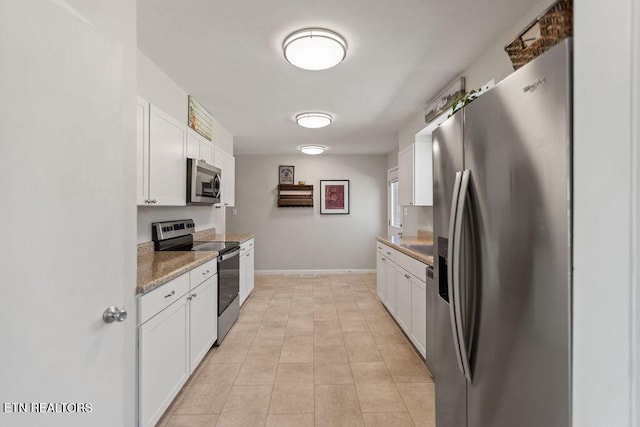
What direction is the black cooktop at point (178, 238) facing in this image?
to the viewer's right

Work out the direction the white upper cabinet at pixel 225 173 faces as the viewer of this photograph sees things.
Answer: facing to the right of the viewer

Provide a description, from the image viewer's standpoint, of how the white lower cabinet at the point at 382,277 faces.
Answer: facing to the left of the viewer

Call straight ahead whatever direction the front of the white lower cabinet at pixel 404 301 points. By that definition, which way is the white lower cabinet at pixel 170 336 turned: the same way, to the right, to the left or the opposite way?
the opposite way

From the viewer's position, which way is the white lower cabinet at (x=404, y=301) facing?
facing to the left of the viewer

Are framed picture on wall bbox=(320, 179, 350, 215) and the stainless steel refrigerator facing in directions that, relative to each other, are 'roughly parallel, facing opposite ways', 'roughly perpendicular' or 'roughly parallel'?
roughly perpendicular

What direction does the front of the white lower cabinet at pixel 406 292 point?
to the viewer's left

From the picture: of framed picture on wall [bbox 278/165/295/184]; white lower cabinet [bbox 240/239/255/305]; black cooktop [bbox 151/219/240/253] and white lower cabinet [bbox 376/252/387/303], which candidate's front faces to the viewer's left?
white lower cabinet [bbox 376/252/387/303]

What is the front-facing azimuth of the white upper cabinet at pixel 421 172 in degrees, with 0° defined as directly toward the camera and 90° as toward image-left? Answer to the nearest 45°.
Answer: approximately 90°

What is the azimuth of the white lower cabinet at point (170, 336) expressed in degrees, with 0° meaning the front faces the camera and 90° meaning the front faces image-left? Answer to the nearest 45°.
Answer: approximately 315°

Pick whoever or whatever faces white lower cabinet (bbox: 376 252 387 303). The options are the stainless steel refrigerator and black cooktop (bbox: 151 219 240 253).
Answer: the black cooktop

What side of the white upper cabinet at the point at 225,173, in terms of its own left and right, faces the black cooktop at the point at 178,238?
right

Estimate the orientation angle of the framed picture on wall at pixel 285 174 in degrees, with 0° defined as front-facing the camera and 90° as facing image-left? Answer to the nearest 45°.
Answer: approximately 0°

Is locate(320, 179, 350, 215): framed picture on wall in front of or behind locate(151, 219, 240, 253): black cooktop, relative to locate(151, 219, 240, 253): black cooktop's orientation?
in front
